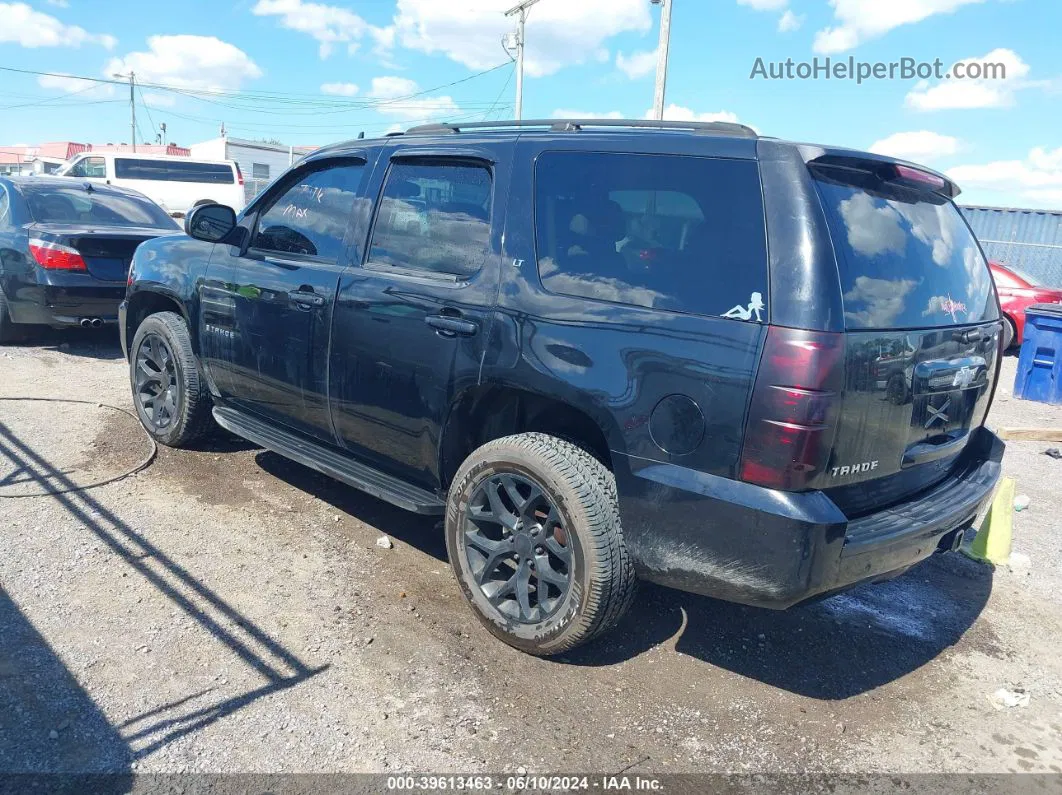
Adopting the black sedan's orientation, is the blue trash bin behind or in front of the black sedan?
behind

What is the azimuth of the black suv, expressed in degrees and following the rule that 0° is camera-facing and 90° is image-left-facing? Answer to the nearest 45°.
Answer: approximately 135°

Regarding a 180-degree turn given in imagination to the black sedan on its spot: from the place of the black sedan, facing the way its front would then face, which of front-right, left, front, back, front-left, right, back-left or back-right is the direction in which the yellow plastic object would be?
front

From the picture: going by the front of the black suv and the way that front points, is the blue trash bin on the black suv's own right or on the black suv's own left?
on the black suv's own right

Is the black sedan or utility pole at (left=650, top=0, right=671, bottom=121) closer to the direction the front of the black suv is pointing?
the black sedan

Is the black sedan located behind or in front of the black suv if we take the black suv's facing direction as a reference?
in front

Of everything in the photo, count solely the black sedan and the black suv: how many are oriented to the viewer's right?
0

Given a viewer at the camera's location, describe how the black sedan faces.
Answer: facing away from the viewer and to the left of the viewer
